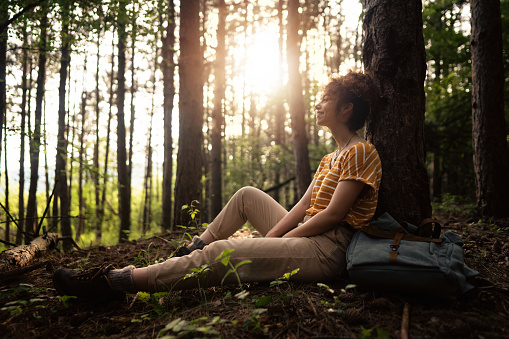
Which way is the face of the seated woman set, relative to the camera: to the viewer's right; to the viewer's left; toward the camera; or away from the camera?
to the viewer's left

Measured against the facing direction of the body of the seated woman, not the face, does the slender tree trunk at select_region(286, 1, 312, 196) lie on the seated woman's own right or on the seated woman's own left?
on the seated woman's own right

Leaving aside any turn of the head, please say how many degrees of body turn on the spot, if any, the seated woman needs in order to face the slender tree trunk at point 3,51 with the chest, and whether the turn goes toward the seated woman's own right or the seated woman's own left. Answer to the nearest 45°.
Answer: approximately 45° to the seated woman's own right

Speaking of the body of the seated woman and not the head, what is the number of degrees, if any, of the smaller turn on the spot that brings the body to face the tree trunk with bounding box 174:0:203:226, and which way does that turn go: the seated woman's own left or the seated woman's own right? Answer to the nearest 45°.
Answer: approximately 90° to the seated woman's own right

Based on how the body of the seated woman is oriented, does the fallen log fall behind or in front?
in front

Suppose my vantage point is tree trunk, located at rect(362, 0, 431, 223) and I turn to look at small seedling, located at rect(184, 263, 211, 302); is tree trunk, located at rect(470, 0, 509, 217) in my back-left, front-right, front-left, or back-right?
back-right

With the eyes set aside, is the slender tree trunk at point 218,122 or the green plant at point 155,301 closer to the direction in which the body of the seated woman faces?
the green plant

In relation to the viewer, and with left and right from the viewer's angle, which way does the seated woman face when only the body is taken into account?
facing to the left of the viewer

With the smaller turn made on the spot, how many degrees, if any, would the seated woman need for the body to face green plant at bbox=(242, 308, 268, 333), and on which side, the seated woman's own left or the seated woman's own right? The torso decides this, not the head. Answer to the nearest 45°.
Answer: approximately 45° to the seated woman's own left

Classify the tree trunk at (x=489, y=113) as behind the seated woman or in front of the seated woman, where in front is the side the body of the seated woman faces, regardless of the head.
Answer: behind
